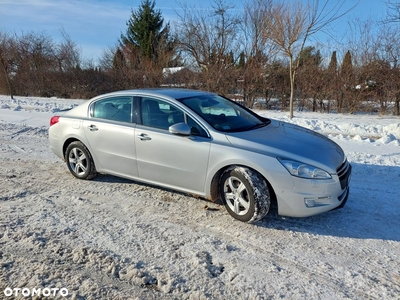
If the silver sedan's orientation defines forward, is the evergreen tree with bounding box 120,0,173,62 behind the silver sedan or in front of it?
behind

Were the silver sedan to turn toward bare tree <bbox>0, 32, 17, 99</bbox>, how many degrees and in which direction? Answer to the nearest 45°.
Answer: approximately 180°

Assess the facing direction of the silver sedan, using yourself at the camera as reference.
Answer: facing the viewer and to the right of the viewer
